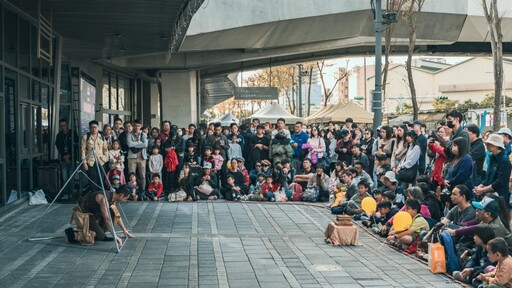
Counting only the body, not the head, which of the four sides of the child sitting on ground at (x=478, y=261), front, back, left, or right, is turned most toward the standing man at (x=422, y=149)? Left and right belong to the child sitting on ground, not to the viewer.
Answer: right

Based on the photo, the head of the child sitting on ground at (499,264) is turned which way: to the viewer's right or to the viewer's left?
to the viewer's left

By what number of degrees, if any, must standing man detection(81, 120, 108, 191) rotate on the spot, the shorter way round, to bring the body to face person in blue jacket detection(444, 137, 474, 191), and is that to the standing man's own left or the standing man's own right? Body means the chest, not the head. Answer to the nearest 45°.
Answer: approximately 45° to the standing man's own left

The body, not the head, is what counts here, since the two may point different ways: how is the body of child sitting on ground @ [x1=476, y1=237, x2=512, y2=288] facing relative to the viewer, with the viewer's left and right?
facing to the left of the viewer

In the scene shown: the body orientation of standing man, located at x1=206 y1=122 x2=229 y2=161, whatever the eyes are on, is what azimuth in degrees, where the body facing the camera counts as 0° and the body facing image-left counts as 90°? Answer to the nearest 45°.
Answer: approximately 0°

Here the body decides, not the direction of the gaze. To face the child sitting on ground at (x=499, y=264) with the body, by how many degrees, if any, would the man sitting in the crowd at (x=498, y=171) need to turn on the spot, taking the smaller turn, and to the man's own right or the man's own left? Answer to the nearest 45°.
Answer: approximately 90° to the man's own left

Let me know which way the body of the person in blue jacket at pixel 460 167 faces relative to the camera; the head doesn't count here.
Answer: to the viewer's left

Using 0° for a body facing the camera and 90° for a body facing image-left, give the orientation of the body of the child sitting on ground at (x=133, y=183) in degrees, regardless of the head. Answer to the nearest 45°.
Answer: approximately 0°

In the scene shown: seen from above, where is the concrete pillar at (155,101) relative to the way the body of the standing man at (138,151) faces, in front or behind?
behind

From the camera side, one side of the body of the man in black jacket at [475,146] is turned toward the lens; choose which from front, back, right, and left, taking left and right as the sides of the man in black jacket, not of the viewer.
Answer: left

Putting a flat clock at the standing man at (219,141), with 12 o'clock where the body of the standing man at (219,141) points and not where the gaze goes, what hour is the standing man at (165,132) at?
the standing man at (165,132) is roughly at 3 o'clock from the standing man at (219,141).
